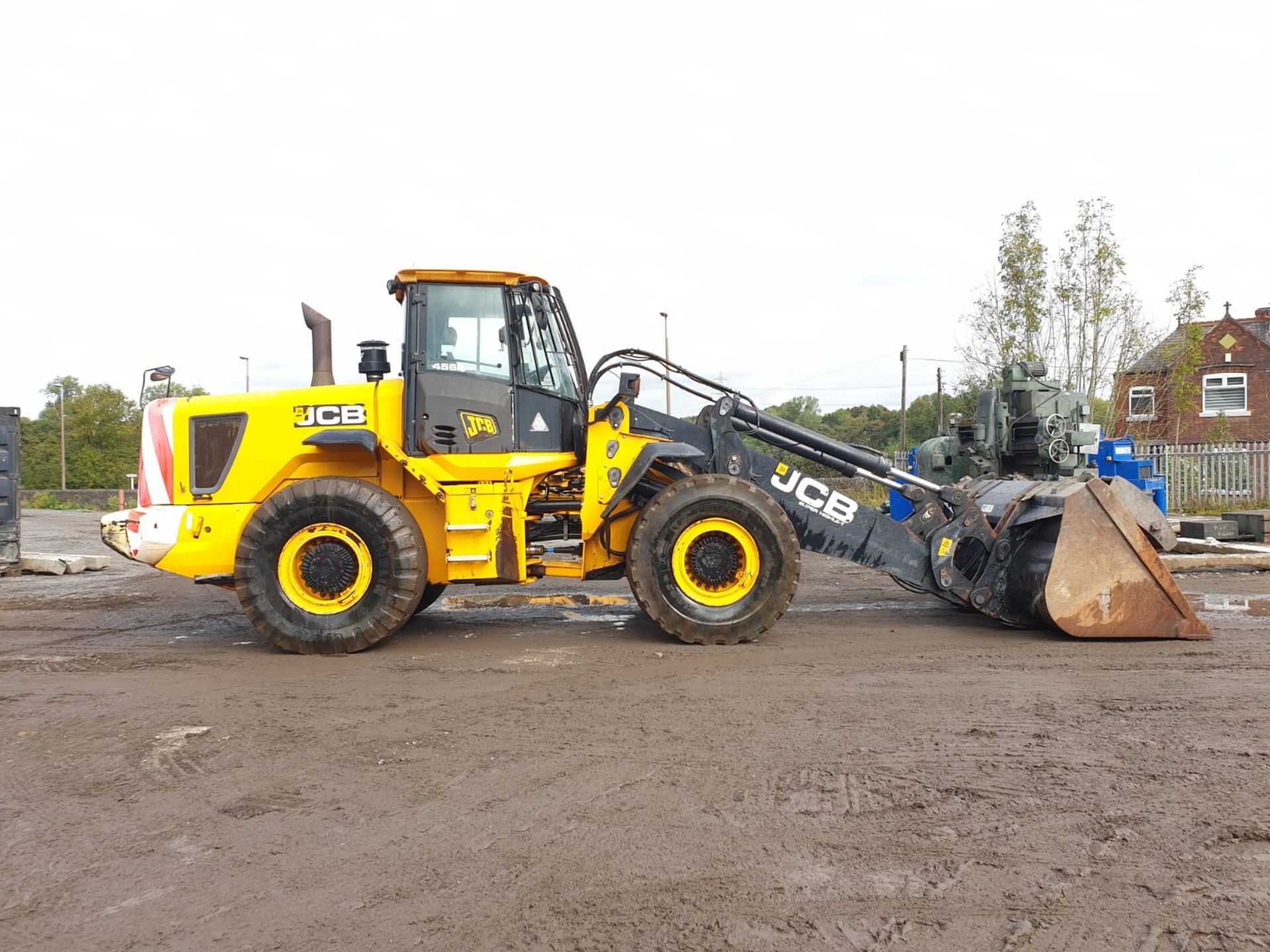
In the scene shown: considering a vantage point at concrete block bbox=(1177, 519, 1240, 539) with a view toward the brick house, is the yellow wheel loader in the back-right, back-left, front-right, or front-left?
back-left

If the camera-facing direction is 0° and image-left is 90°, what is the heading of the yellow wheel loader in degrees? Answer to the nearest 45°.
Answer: approximately 270°

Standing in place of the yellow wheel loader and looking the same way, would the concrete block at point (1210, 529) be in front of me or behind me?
in front

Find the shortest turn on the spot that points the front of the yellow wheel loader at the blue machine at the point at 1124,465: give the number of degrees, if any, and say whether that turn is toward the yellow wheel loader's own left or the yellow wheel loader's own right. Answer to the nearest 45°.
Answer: approximately 45° to the yellow wheel loader's own left

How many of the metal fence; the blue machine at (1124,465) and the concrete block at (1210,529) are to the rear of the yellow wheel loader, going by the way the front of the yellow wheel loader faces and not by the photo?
0

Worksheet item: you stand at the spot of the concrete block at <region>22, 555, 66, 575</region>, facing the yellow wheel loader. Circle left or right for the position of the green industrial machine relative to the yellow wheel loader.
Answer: left

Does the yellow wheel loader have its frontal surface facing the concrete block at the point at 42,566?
no

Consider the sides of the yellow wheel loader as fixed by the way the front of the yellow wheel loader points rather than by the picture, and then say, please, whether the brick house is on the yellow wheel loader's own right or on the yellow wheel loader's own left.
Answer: on the yellow wheel loader's own left

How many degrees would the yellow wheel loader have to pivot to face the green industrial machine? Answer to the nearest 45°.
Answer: approximately 45° to its left

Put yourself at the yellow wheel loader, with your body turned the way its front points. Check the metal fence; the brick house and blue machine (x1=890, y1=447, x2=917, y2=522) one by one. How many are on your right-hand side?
0

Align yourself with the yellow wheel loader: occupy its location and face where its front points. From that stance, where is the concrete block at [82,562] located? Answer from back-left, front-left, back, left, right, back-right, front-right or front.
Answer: back-left

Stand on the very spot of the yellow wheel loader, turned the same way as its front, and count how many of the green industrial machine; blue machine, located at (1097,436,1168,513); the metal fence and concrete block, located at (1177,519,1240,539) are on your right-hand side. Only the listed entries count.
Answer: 0

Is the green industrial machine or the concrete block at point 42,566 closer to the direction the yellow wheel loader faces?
the green industrial machine

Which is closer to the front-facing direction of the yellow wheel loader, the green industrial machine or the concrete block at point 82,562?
the green industrial machine
